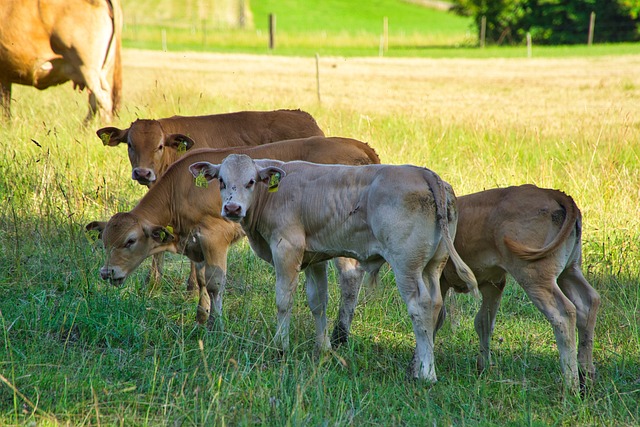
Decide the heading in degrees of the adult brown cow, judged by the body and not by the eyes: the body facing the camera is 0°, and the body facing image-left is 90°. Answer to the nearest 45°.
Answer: approximately 90°

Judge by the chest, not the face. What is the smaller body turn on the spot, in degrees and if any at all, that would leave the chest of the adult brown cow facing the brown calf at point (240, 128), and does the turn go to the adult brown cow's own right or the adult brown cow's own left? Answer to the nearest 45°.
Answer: approximately 90° to the adult brown cow's own left

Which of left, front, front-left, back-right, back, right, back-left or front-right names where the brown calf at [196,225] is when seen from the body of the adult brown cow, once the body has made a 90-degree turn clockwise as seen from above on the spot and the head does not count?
back
